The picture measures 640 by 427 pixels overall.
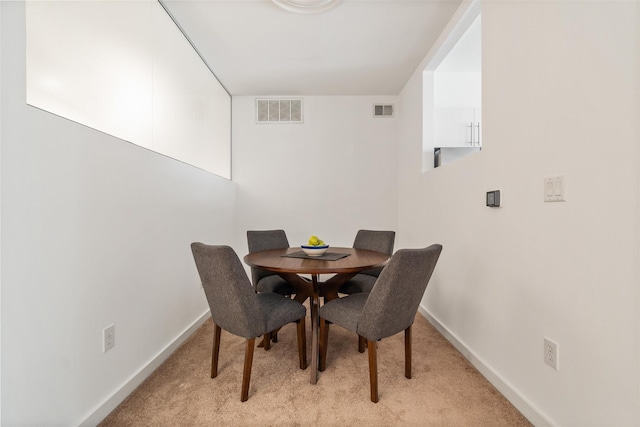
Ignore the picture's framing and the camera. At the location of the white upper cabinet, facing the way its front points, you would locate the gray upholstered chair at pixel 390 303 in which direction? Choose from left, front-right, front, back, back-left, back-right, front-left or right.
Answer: front

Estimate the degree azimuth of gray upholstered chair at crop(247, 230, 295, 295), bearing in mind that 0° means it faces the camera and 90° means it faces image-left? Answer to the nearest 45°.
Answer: approximately 315°

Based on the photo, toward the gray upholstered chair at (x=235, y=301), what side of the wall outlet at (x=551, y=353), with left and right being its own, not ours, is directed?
front

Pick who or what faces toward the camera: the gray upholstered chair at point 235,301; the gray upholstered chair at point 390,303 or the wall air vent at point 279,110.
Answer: the wall air vent

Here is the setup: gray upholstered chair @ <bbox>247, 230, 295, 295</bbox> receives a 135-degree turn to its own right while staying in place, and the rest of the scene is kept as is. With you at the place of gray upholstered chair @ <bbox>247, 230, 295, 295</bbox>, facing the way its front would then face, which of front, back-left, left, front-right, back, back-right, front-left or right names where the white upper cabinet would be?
back

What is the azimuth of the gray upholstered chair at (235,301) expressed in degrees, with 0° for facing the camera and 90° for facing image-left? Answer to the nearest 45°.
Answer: approximately 225°

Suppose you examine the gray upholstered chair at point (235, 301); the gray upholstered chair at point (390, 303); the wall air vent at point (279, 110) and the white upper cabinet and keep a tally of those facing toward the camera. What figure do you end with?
2

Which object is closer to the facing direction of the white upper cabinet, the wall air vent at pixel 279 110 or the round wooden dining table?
the round wooden dining table

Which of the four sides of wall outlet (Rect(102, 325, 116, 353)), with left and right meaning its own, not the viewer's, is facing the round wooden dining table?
front

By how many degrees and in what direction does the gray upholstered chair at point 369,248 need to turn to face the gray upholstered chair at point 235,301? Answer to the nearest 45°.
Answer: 0° — it already faces it

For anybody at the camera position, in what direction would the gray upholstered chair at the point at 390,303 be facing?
facing away from the viewer and to the left of the viewer

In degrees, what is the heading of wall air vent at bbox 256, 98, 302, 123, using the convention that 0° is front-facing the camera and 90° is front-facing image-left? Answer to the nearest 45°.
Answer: approximately 0°

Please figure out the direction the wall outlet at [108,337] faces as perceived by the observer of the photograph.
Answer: facing the viewer and to the right of the viewer

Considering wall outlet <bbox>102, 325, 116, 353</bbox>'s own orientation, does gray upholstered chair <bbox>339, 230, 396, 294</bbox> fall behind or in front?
in front
